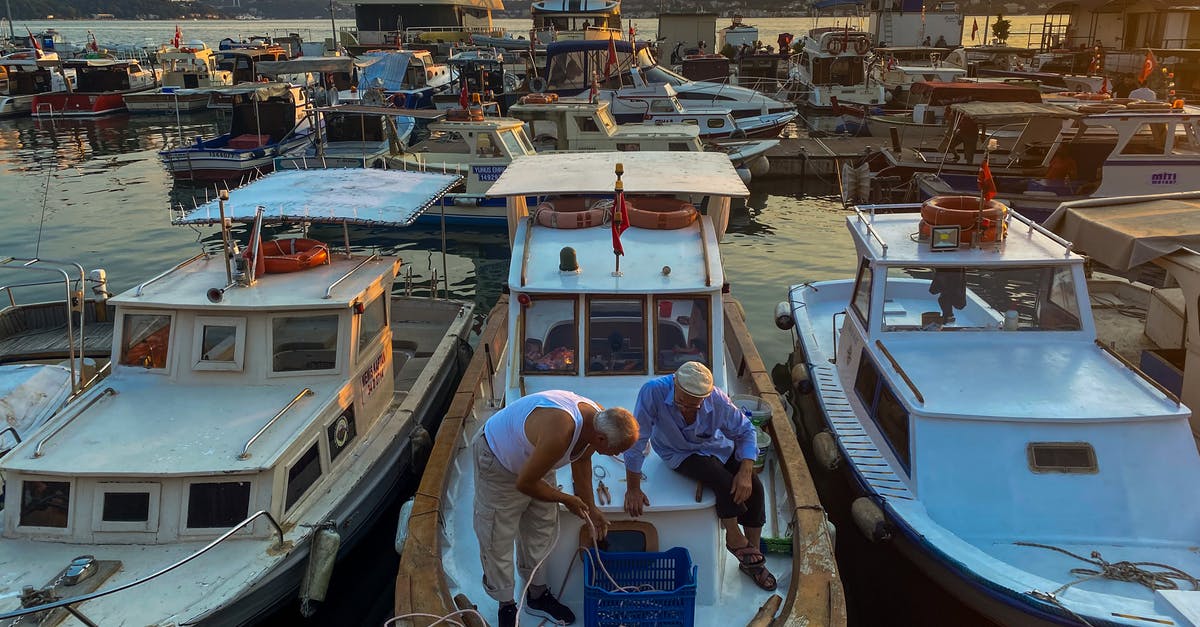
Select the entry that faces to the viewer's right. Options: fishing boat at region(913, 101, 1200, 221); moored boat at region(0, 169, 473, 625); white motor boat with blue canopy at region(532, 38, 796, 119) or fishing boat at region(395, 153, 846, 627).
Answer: white motor boat with blue canopy at region(532, 38, 796, 119)

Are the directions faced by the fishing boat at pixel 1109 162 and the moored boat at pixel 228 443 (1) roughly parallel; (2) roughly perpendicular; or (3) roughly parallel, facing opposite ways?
roughly perpendicular

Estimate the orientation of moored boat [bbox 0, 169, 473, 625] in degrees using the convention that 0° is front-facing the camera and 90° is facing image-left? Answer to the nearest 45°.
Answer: approximately 45°

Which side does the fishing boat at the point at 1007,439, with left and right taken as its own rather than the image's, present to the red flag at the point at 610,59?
back

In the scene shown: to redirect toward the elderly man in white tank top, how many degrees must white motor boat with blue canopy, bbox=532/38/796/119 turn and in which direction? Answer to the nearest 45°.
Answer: approximately 90° to its right

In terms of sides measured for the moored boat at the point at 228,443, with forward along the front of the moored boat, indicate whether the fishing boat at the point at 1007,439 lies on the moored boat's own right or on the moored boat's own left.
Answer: on the moored boat's own left

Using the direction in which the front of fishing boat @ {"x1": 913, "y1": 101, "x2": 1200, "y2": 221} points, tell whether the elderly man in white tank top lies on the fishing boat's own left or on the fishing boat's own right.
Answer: on the fishing boat's own left

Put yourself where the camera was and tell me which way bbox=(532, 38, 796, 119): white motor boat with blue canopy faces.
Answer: facing to the right of the viewer
